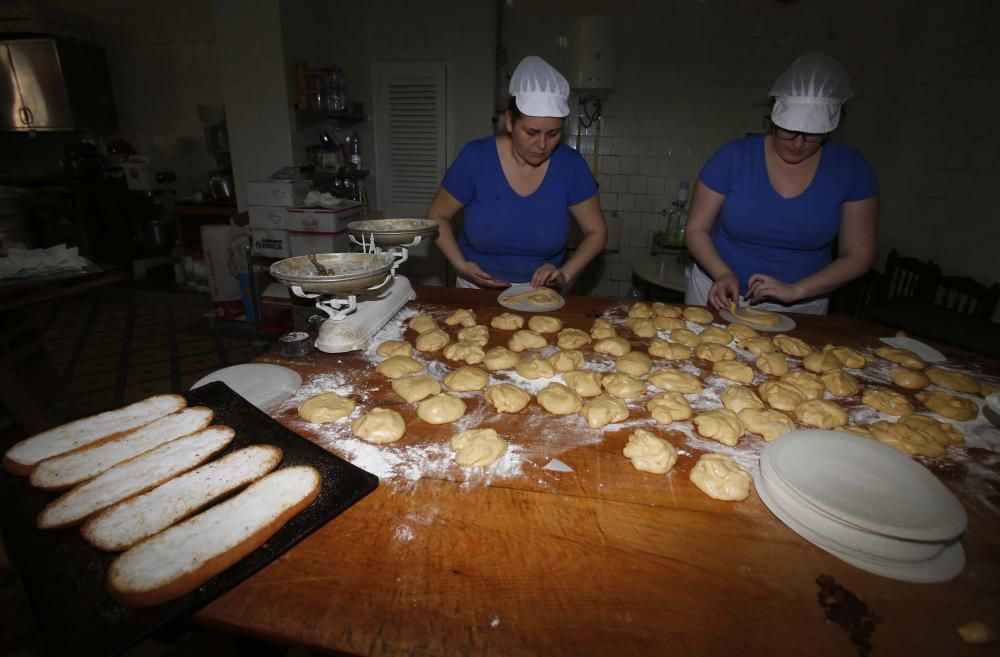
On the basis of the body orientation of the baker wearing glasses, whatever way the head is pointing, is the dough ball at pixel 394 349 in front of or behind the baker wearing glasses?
in front

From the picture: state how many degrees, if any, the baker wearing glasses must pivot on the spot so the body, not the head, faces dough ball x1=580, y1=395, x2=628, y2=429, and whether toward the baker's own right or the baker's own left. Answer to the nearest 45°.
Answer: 0° — they already face it

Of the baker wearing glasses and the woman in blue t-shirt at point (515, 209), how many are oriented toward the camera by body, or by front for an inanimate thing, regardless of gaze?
2

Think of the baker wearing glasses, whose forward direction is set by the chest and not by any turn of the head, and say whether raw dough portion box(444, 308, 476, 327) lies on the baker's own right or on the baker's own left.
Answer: on the baker's own right

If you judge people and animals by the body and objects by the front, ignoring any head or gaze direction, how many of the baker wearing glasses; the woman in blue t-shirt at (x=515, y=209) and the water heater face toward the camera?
3

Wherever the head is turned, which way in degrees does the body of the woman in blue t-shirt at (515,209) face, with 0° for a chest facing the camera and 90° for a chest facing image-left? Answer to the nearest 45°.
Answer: approximately 0°

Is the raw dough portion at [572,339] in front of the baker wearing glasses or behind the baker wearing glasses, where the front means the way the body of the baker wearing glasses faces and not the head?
in front

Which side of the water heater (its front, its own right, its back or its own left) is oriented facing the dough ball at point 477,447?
front

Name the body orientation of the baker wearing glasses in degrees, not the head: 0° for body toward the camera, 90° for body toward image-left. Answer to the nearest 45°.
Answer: approximately 0°
